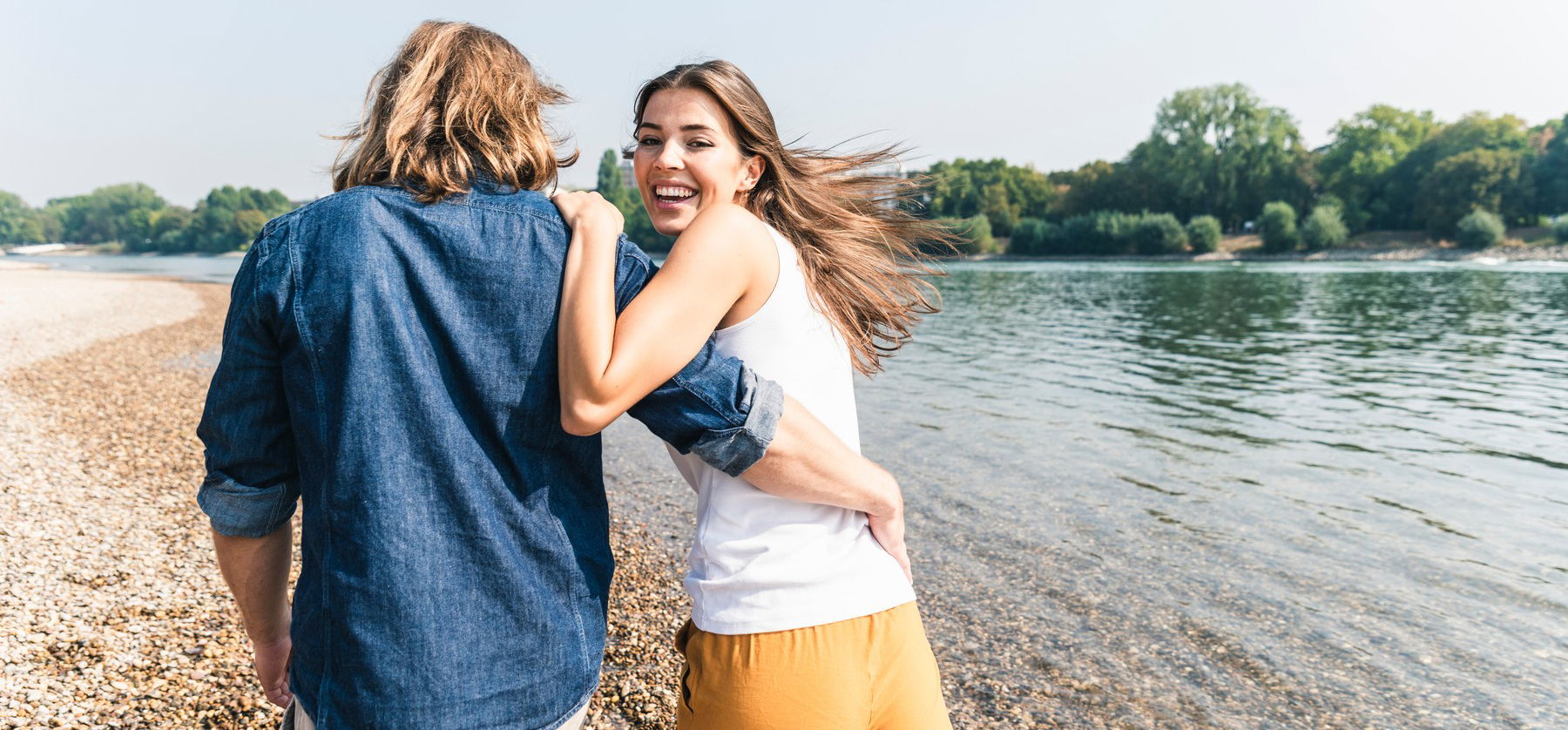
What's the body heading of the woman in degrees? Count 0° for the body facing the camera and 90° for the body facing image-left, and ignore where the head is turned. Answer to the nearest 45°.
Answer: approximately 135°

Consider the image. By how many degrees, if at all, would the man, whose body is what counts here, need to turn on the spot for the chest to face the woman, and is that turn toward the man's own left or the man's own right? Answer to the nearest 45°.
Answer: approximately 90° to the man's own right

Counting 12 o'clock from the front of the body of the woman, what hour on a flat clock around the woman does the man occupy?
The man is roughly at 10 o'clock from the woman.

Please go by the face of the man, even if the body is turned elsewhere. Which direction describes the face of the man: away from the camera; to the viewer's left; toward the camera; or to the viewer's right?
away from the camera

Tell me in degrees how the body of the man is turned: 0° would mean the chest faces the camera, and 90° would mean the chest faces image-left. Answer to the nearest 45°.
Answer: approximately 180°
